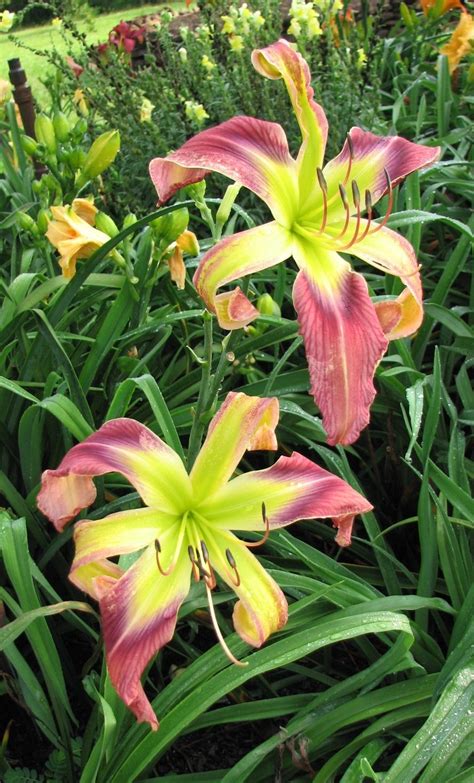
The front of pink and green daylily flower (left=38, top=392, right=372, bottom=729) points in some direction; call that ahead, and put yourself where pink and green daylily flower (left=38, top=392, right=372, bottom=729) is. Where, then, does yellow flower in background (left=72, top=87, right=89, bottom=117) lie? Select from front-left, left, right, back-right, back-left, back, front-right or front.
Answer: back

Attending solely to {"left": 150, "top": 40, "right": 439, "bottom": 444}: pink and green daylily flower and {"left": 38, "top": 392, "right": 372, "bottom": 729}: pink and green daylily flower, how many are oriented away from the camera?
0

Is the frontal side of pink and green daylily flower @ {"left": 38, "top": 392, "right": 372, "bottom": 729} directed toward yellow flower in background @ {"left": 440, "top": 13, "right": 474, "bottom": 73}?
no

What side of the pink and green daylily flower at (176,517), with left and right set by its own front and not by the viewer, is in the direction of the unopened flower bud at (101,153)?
back

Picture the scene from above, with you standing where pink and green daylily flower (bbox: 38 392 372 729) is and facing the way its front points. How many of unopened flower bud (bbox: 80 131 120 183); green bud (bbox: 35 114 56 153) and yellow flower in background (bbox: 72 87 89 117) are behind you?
3

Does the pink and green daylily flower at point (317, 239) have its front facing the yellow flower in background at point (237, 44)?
no

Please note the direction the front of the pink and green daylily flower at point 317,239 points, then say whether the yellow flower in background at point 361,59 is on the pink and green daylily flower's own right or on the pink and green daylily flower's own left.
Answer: on the pink and green daylily flower's own left

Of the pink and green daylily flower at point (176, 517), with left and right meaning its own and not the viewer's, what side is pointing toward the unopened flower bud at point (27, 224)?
back

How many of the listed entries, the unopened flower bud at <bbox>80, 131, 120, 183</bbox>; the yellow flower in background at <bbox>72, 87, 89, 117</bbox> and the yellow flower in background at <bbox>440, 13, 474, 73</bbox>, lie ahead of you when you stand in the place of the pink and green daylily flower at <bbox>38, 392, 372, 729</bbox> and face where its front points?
0

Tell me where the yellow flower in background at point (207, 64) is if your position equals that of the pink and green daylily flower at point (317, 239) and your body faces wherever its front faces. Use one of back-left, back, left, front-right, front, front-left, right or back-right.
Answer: back-left

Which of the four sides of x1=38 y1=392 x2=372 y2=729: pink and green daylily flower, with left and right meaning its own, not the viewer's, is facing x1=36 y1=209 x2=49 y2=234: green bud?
back

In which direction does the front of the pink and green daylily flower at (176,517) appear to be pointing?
toward the camera

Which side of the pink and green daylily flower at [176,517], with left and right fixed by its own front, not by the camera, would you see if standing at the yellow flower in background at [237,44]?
back

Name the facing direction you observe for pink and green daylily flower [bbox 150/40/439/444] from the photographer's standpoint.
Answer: facing the viewer and to the right of the viewer
